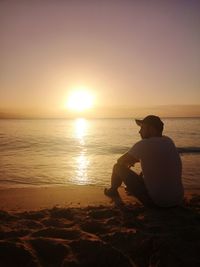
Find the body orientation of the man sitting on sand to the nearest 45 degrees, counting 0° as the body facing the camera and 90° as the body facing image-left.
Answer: approximately 135°
